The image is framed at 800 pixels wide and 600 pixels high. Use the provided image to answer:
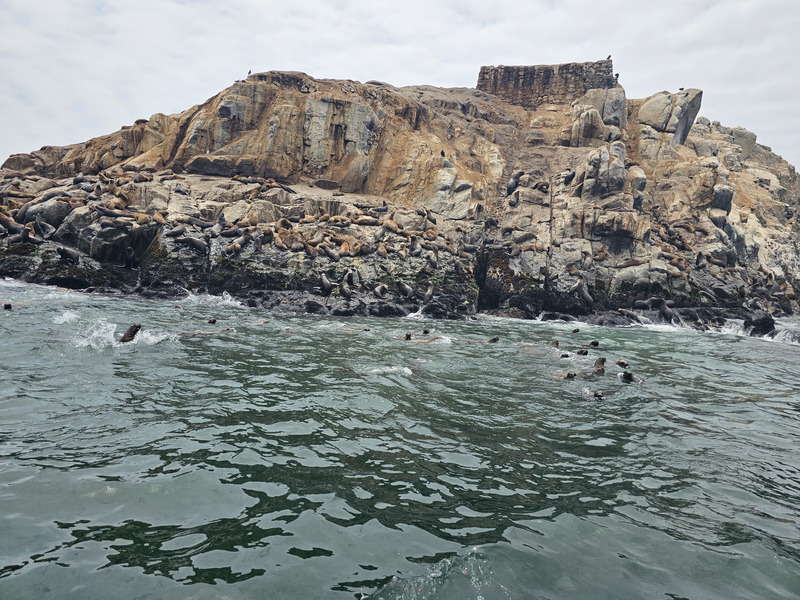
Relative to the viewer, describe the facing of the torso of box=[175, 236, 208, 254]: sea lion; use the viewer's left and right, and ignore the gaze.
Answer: facing to the left of the viewer

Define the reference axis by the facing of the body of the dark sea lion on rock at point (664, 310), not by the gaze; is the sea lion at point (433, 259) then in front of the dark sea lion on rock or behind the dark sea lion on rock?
in front

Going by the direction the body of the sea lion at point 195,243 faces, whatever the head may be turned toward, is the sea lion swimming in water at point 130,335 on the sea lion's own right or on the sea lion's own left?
on the sea lion's own left

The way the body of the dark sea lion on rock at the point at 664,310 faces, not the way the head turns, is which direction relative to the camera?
to the viewer's left

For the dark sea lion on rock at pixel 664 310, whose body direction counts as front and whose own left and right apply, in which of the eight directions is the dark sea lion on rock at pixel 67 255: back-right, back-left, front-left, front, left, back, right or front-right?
front-left
